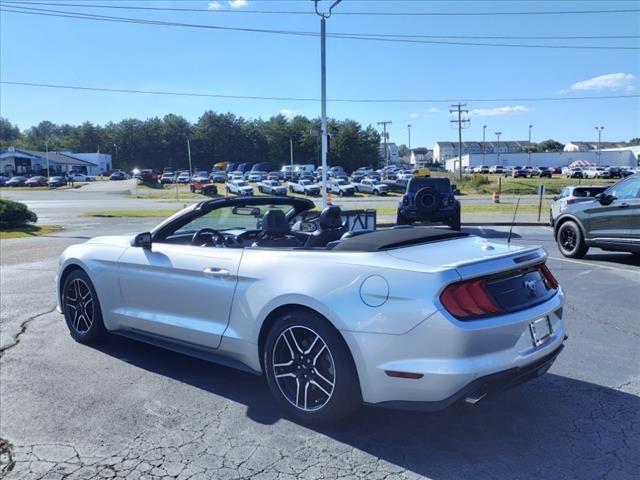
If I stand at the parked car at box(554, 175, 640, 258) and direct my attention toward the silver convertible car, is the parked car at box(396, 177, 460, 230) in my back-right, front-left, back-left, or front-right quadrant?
back-right

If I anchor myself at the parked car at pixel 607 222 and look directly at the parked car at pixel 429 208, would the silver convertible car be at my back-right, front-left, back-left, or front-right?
back-left

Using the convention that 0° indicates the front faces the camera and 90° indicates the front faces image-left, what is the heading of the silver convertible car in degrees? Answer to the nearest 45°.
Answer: approximately 135°

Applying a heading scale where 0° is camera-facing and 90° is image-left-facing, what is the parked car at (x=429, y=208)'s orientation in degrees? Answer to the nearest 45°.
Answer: approximately 180°

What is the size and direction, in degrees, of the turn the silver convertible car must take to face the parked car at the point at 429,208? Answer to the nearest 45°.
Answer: approximately 45° to its right

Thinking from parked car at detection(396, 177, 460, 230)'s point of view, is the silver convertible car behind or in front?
behind

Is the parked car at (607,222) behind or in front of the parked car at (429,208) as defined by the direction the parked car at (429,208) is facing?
behind

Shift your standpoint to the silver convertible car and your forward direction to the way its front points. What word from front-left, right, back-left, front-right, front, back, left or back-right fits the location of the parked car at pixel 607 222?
right
